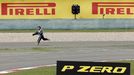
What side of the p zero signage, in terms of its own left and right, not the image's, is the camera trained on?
front
